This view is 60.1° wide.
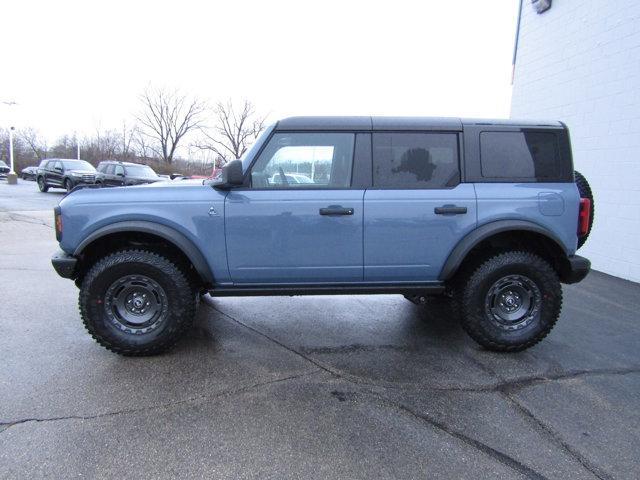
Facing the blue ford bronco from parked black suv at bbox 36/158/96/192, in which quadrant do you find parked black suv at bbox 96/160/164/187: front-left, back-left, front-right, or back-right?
front-left

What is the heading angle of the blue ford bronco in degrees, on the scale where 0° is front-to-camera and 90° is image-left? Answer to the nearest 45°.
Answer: approximately 90°

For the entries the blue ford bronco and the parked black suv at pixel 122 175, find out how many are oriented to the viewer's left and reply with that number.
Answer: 1

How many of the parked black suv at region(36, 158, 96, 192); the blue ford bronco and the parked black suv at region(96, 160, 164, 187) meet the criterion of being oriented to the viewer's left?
1

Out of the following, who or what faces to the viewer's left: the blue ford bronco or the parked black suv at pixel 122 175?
the blue ford bronco

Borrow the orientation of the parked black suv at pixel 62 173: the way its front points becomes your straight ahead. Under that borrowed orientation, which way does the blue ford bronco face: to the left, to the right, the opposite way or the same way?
the opposite way

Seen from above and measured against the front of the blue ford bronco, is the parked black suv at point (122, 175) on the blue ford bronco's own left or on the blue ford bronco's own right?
on the blue ford bronco's own right

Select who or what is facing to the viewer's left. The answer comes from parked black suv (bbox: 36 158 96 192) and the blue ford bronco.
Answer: the blue ford bronco

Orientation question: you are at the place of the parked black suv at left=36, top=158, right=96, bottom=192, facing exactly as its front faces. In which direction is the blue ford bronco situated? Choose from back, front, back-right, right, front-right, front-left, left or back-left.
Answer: front-right

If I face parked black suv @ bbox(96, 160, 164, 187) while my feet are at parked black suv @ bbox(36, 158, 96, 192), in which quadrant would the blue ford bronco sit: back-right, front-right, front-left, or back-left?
front-right

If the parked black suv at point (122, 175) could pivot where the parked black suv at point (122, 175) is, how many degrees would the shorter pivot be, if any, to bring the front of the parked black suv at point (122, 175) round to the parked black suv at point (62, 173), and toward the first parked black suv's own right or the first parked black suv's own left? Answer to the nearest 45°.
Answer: approximately 180°

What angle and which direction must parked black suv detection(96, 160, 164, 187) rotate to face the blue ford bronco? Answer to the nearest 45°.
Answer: approximately 45° to its right

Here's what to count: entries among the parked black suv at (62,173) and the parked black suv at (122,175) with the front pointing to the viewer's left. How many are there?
0

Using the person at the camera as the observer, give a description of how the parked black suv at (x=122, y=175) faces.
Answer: facing the viewer and to the right of the viewer

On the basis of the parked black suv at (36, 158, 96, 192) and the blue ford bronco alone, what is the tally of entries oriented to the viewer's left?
1
